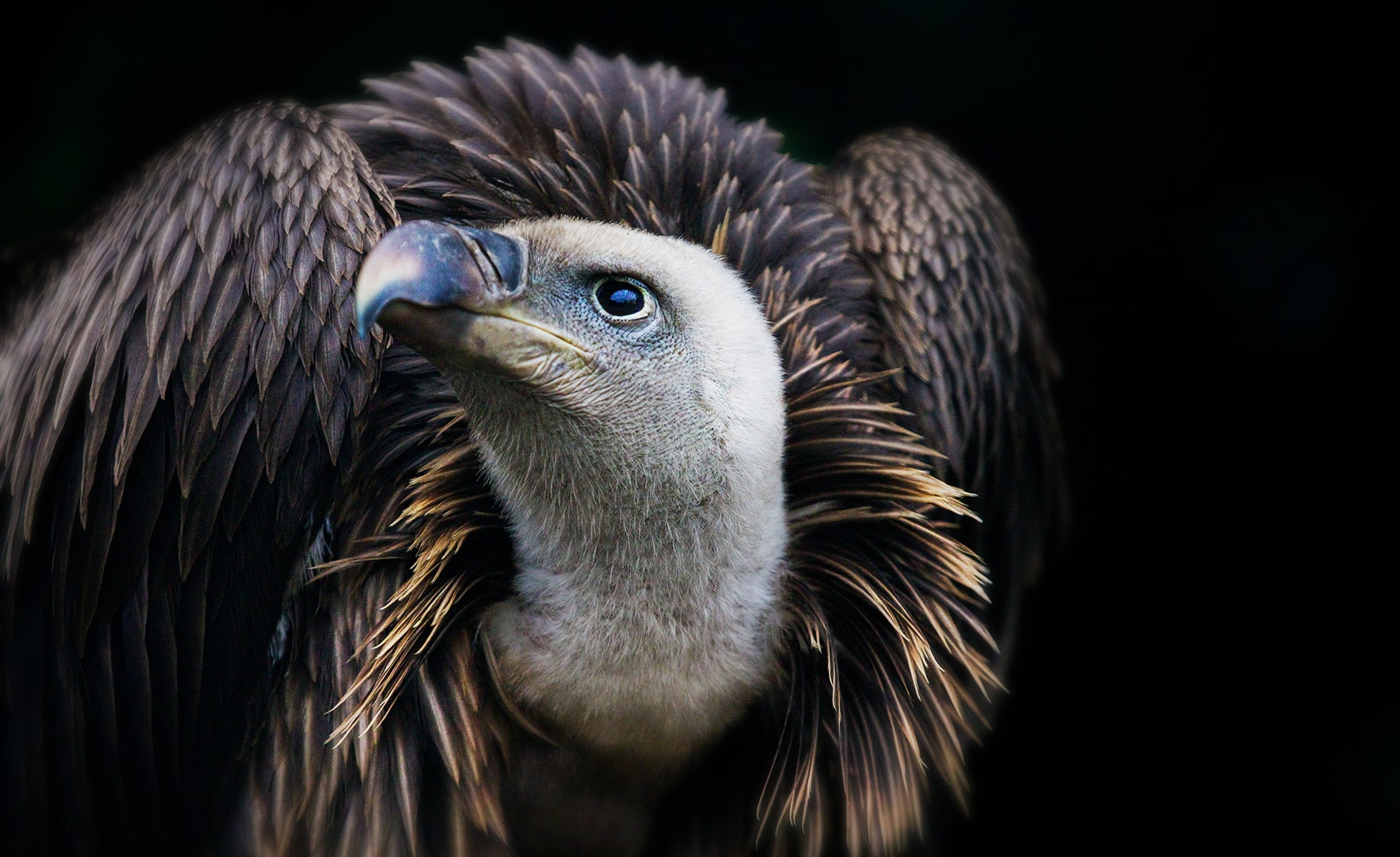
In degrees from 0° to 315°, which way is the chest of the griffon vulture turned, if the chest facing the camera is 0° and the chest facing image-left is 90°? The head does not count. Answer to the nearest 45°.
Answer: approximately 0°
